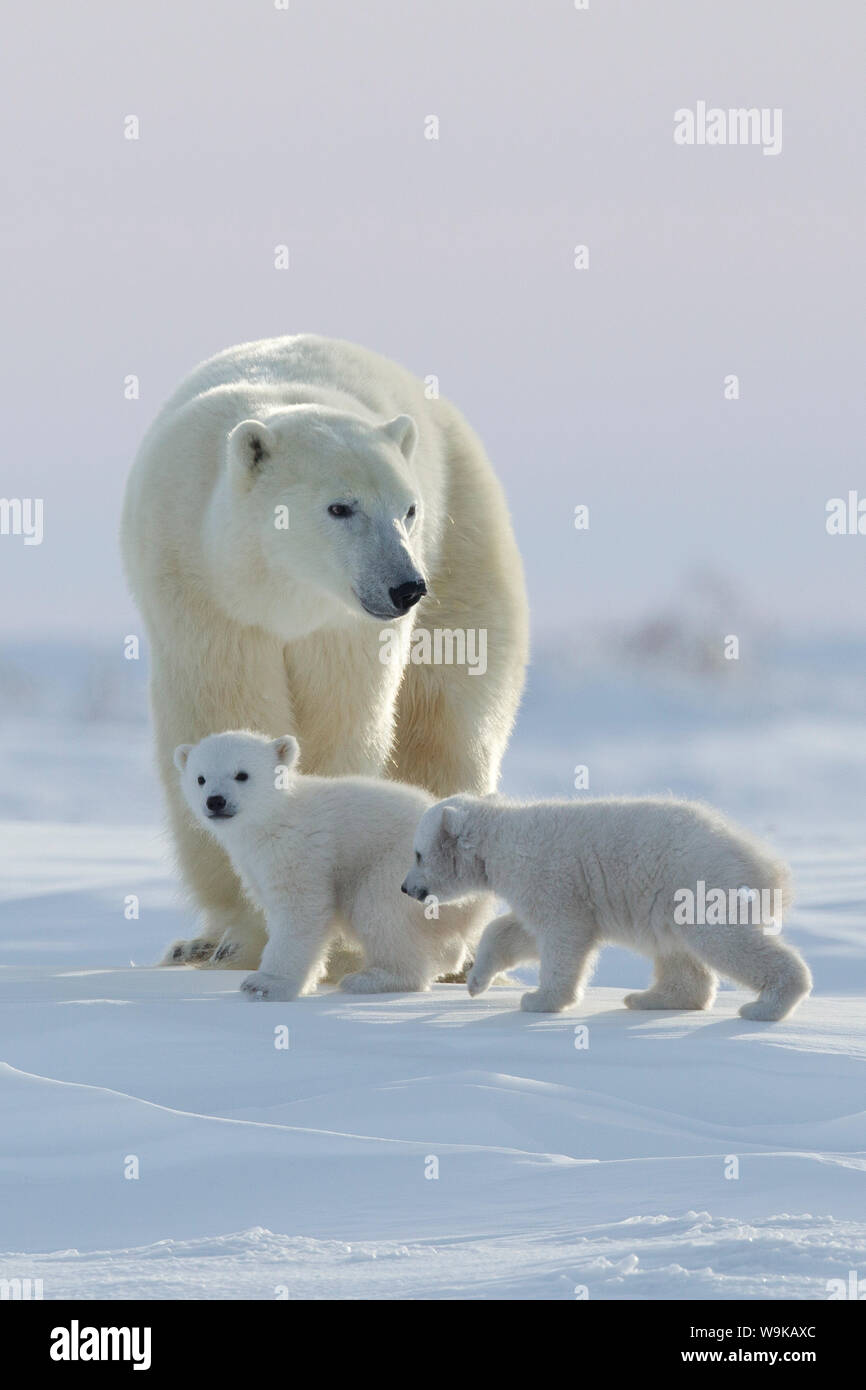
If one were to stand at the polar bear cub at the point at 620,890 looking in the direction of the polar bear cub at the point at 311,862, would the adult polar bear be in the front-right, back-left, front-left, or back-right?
front-right

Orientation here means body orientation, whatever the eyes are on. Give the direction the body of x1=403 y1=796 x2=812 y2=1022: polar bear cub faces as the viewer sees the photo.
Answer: to the viewer's left

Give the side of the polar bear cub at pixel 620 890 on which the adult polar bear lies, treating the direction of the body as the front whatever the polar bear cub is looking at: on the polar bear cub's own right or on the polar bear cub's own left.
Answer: on the polar bear cub's own right

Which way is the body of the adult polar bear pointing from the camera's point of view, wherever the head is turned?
toward the camera

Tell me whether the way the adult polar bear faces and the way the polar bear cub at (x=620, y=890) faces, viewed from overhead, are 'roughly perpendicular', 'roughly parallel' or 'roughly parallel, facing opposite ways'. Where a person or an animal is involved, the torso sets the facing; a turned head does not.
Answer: roughly perpendicular

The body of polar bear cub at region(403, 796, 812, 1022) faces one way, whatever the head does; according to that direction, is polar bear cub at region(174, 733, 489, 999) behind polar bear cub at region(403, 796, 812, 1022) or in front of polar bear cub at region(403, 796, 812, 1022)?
in front

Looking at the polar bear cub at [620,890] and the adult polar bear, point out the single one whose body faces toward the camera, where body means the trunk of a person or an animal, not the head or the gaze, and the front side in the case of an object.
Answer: the adult polar bear

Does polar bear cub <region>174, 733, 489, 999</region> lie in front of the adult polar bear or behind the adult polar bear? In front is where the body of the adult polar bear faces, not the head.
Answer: in front

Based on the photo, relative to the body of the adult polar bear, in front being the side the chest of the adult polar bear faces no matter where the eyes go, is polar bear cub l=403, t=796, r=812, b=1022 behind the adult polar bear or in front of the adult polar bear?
in front

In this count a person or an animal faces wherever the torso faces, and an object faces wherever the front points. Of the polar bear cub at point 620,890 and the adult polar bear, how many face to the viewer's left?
1
